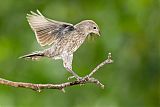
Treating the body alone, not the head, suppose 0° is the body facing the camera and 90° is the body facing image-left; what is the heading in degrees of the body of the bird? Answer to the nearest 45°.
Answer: approximately 270°
